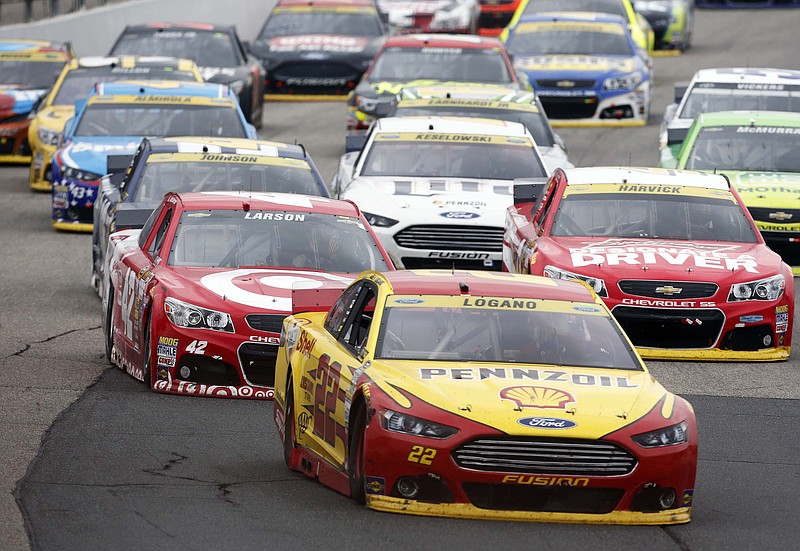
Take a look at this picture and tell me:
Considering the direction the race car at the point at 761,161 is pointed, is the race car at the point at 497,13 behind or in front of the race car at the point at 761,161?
behind

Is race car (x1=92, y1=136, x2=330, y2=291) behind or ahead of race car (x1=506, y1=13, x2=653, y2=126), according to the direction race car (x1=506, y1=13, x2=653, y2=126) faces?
ahead

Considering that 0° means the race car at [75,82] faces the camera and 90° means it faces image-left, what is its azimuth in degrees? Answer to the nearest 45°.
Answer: approximately 0°

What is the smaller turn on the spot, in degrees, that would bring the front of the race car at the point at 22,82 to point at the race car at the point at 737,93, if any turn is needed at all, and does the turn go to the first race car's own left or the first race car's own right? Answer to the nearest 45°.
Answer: approximately 45° to the first race car's own left

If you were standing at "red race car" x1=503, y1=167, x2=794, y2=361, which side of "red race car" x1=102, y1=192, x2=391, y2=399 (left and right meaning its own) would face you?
left

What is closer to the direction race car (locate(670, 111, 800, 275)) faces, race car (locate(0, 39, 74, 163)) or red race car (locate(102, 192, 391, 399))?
the red race car

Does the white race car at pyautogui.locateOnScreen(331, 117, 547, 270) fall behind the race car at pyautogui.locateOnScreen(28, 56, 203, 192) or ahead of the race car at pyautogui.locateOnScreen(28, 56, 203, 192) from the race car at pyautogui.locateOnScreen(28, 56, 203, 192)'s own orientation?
ahead

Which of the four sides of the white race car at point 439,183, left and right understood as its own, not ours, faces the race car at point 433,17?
back

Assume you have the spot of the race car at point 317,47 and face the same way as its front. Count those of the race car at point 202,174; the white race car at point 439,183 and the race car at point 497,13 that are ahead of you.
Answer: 2

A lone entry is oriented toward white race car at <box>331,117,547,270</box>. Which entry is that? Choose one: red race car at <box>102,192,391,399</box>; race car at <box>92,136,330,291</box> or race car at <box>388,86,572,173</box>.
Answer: race car at <box>388,86,572,173</box>
